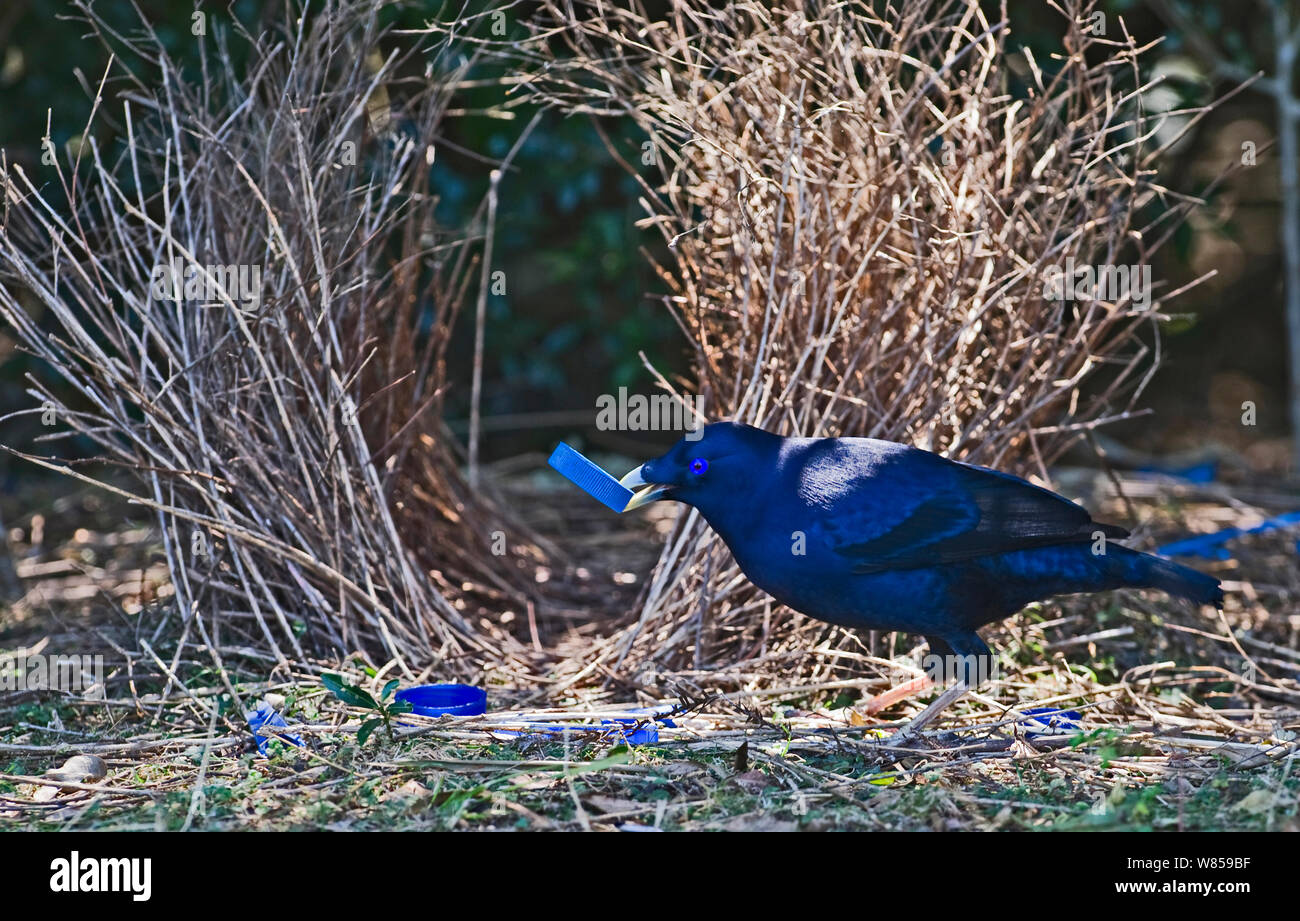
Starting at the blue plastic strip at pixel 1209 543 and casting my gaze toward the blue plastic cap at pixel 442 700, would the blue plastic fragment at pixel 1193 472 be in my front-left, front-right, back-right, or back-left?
back-right

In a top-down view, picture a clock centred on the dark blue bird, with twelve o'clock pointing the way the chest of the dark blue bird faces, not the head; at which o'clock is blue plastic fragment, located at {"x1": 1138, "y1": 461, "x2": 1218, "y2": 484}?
The blue plastic fragment is roughly at 4 o'clock from the dark blue bird.

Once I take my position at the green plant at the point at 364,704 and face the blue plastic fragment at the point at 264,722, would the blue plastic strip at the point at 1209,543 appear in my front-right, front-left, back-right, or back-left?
back-right

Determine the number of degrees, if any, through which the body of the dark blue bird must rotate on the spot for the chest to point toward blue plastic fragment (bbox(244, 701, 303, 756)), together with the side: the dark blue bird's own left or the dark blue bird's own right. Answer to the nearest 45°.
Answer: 0° — it already faces it

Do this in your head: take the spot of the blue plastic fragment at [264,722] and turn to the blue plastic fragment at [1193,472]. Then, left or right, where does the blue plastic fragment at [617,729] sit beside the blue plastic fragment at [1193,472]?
right

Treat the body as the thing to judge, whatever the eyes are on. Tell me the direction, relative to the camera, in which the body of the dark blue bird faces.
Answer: to the viewer's left
